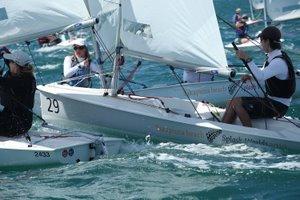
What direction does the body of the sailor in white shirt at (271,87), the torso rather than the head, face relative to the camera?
to the viewer's left

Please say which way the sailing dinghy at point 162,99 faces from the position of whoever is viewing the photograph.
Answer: facing to the left of the viewer

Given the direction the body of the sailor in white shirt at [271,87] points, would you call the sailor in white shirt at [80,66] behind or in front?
in front

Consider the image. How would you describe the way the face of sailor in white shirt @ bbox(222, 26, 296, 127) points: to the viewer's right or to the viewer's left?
to the viewer's left
